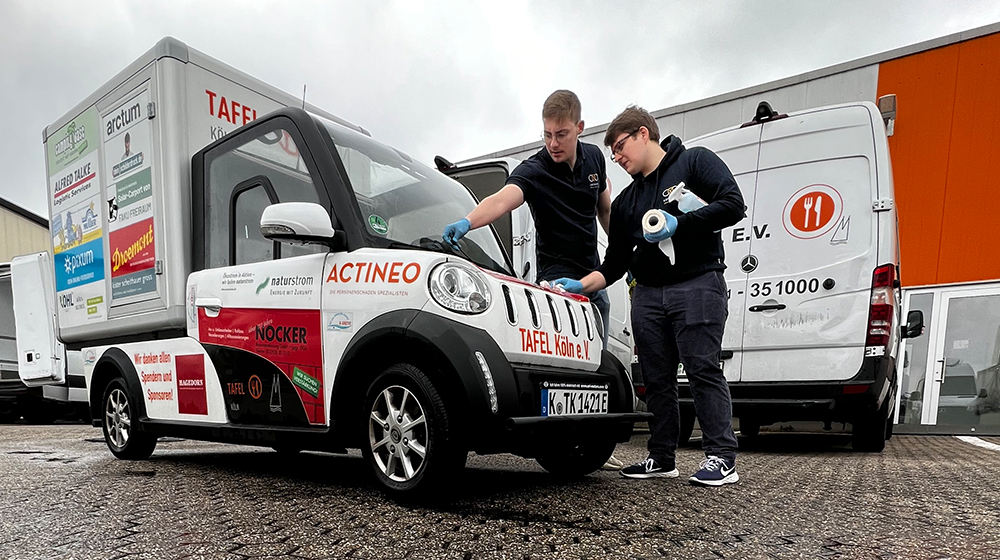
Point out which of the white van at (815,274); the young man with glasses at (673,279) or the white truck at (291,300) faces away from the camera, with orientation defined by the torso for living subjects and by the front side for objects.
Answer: the white van

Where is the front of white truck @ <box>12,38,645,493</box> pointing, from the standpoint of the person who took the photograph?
facing the viewer and to the right of the viewer

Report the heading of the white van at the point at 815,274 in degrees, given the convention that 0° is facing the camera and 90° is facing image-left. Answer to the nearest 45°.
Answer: approximately 180°

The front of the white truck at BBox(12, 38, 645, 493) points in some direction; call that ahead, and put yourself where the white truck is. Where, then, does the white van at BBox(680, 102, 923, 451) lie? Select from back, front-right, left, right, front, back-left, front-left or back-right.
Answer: front-left

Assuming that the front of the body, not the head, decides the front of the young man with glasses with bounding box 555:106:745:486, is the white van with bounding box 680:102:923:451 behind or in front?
behind

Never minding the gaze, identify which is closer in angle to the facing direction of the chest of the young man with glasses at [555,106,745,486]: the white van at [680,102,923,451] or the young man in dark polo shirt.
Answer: the young man in dark polo shirt

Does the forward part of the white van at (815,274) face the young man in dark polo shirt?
no

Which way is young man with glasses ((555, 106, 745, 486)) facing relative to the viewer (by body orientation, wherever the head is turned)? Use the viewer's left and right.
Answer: facing the viewer and to the left of the viewer

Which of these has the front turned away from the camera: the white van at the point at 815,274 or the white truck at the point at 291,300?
the white van

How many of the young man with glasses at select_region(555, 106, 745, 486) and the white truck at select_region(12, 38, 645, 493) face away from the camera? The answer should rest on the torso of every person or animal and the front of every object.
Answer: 0

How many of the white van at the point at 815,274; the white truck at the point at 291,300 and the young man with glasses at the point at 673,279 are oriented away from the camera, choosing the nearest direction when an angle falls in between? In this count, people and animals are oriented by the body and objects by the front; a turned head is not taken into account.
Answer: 1

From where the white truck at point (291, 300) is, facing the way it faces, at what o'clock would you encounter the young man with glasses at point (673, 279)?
The young man with glasses is roughly at 11 o'clock from the white truck.

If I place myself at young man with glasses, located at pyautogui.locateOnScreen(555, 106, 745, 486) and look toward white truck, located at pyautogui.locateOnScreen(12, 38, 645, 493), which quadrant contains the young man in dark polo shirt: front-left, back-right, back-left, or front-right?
front-right

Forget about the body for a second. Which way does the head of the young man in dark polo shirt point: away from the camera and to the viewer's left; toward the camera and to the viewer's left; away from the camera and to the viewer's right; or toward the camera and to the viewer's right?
toward the camera and to the viewer's left

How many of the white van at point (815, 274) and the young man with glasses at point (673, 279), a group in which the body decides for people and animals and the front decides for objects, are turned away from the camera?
1

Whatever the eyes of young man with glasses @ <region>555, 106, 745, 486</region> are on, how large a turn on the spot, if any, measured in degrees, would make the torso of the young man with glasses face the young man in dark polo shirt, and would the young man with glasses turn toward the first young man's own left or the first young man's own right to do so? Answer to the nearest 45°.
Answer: approximately 45° to the first young man's own right

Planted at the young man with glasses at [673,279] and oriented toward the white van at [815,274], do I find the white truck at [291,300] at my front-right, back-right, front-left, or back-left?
back-left
